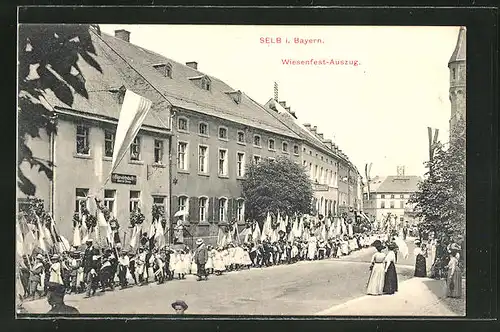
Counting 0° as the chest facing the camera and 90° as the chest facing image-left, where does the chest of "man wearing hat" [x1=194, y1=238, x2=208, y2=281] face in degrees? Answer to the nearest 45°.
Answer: approximately 45°

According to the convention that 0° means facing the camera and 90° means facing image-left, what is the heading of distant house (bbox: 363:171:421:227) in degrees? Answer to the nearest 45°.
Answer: approximately 0°
